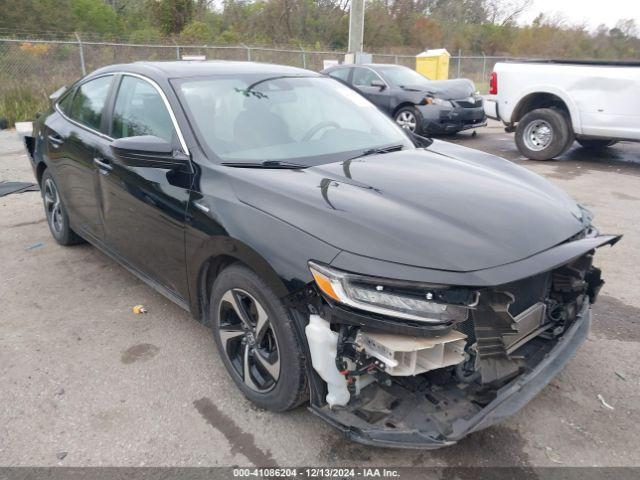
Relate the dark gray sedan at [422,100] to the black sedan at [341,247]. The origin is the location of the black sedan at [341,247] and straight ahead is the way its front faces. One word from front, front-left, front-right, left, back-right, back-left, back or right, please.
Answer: back-left

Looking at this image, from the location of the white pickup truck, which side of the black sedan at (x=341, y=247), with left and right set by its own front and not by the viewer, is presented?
left

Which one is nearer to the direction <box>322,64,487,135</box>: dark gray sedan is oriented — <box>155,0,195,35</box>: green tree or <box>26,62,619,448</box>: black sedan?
the black sedan

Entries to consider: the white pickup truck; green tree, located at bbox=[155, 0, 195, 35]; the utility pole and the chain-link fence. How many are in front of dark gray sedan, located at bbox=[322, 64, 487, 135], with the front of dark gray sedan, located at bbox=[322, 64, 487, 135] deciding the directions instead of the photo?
1

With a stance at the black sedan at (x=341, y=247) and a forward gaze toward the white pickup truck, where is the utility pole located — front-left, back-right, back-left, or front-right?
front-left

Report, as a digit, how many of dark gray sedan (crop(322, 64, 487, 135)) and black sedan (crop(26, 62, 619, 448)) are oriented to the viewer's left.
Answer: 0

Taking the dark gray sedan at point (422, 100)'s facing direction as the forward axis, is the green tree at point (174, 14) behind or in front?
behind

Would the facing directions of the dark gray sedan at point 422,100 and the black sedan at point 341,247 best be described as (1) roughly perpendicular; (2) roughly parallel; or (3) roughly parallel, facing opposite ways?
roughly parallel

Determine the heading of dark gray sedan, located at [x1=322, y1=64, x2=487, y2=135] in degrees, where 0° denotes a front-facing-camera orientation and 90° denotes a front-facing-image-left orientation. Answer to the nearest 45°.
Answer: approximately 315°

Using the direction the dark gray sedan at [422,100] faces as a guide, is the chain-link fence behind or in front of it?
behind

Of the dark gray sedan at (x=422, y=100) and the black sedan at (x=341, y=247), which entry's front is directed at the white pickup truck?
the dark gray sedan at (x=422, y=100)

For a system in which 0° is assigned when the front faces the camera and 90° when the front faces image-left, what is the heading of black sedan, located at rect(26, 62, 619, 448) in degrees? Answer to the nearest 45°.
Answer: approximately 315°

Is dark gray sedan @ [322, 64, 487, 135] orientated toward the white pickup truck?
yes

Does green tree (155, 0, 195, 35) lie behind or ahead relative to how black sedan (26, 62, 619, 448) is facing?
behind

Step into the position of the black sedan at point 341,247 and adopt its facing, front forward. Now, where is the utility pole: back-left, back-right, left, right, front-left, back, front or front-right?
back-left
